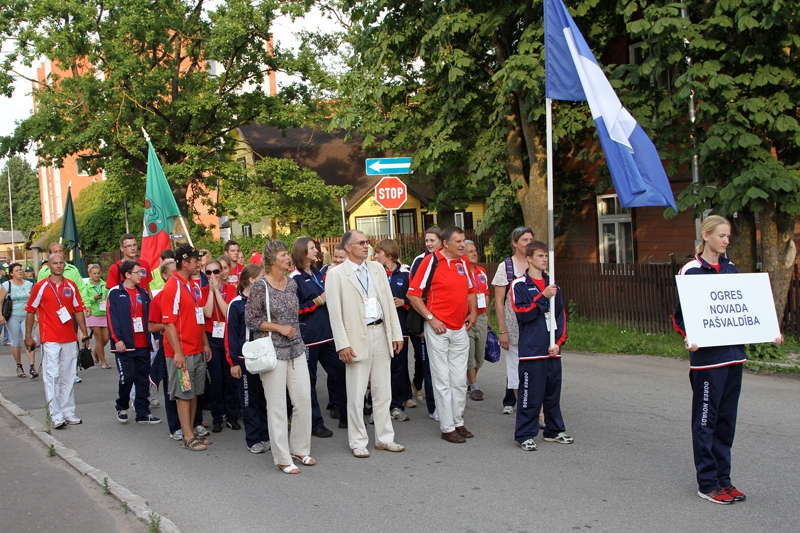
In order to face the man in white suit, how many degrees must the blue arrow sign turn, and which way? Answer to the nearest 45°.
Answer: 0° — it already faces them

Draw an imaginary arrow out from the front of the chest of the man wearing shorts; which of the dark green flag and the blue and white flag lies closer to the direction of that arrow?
the blue and white flag

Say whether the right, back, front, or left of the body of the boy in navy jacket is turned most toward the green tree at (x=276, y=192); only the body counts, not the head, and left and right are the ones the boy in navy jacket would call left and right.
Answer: back

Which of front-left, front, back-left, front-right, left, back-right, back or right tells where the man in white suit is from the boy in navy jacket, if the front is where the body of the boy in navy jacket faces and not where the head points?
back-right

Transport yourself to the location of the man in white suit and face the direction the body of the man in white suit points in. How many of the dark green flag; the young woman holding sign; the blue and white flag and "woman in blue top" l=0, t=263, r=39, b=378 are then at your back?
2

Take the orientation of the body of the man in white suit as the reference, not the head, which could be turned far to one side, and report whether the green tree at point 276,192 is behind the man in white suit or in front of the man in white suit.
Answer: behind

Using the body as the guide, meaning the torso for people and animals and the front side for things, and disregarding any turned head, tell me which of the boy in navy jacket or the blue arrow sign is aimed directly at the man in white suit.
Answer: the blue arrow sign

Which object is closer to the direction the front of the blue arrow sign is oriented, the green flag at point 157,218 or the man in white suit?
the man in white suit

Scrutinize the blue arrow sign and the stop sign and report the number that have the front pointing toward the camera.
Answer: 2

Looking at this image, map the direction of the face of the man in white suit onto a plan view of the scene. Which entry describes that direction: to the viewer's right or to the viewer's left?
to the viewer's right
